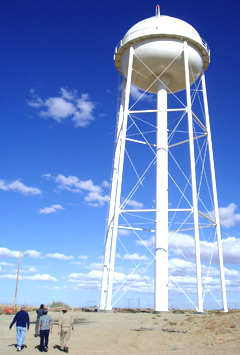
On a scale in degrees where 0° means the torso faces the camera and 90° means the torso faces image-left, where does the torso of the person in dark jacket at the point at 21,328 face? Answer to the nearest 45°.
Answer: approximately 180°

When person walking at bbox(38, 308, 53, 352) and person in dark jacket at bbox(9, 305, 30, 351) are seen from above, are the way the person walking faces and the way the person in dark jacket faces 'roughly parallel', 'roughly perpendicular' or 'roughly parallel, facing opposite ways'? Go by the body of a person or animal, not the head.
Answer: roughly parallel

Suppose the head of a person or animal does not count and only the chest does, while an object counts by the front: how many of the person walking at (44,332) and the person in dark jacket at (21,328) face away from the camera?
2

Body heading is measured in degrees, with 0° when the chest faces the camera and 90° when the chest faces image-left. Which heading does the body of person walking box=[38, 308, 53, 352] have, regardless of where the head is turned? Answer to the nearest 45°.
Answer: approximately 180°

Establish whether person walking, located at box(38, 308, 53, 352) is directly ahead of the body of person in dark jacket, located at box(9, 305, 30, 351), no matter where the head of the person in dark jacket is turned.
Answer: no

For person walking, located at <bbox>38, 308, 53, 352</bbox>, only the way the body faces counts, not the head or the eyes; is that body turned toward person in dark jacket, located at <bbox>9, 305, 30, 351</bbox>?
no
